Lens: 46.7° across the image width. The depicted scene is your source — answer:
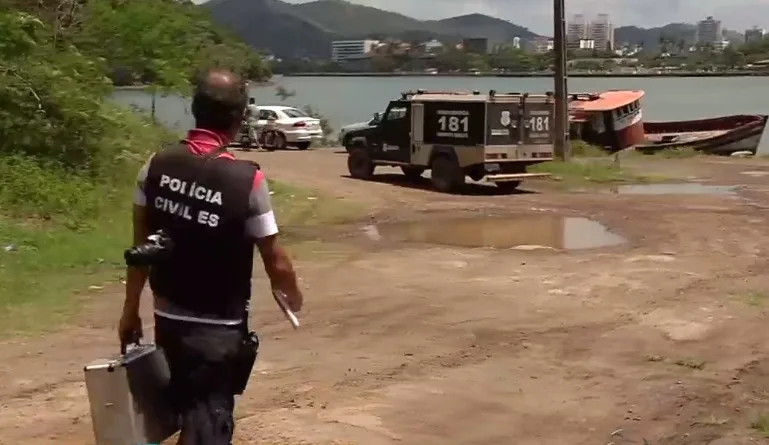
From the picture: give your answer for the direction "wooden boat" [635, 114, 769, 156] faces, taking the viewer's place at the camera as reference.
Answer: facing to the right of the viewer

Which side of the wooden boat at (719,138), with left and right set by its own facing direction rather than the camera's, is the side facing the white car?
back

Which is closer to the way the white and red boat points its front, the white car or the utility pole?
the utility pole

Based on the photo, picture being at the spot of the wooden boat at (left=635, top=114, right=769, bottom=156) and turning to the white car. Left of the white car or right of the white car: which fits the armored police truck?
left

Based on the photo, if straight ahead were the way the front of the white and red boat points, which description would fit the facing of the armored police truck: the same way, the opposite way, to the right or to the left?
the opposite way
